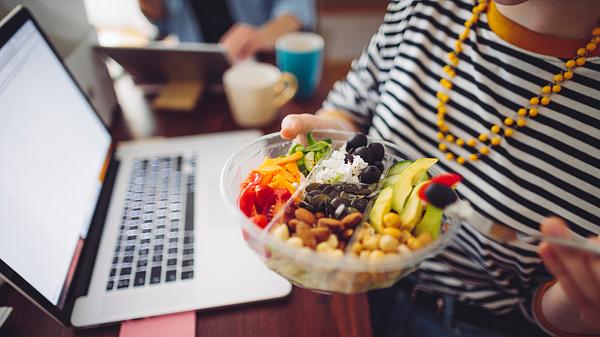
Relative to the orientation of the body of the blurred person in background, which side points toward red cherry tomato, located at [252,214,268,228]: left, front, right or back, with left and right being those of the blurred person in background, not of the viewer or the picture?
front

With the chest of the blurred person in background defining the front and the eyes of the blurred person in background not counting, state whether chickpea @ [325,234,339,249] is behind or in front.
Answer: in front

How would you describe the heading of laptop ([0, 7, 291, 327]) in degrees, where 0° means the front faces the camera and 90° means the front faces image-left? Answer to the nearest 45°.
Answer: approximately 270°

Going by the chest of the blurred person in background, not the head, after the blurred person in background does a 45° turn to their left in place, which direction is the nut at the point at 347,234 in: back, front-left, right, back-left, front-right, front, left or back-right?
front-right

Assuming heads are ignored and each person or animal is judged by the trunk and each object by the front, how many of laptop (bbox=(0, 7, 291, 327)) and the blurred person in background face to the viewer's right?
1

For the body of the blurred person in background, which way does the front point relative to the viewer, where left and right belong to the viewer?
facing the viewer

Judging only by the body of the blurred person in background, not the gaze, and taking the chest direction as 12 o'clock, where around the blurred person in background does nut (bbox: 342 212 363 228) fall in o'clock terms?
The nut is roughly at 12 o'clock from the blurred person in background.

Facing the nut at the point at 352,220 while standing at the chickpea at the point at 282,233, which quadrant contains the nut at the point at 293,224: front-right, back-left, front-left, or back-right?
front-left

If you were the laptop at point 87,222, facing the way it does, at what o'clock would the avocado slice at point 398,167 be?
The avocado slice is roughly at 1 o'clock from the laptop.

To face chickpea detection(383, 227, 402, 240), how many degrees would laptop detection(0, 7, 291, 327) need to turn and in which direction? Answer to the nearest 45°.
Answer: approximately 45° to its right

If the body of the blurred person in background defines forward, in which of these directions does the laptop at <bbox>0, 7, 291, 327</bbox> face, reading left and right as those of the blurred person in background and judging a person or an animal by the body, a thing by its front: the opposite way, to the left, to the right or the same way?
to the left

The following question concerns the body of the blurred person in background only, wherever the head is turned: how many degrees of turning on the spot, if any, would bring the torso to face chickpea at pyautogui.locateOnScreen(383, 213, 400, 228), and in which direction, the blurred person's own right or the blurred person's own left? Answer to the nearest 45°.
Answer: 0° — they already face it

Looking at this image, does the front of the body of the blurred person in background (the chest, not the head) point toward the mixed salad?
yes

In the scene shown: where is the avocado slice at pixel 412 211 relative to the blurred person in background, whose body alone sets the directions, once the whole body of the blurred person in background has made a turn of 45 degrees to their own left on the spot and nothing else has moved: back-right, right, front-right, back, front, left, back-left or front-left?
front-right

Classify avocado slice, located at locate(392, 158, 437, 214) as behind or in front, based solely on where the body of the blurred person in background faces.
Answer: in front
